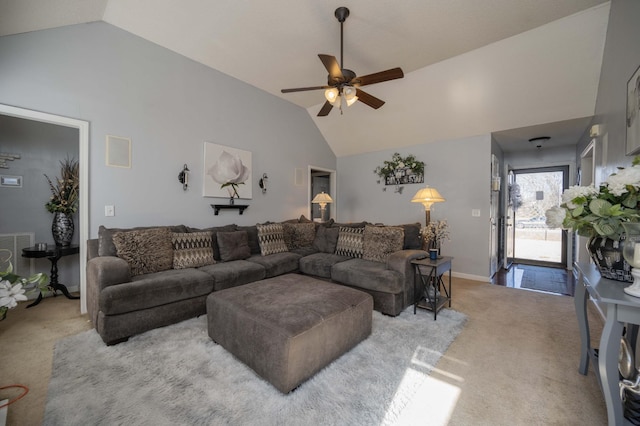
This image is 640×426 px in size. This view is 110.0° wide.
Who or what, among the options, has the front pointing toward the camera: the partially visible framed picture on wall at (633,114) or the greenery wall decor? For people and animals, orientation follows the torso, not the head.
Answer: the greenery wall decor

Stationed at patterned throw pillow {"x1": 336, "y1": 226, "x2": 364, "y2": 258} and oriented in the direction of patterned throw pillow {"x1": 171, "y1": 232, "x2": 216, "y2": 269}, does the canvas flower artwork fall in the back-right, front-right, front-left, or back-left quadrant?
front-right

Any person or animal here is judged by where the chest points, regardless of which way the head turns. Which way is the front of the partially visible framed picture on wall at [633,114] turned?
to the viewer's left

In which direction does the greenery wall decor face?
toward the camera

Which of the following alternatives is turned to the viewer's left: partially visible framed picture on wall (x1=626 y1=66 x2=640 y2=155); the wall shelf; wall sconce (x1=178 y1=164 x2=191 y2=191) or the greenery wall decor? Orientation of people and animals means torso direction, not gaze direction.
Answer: the partially visible framed picture on wall

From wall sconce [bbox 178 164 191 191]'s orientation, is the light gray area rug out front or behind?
out front

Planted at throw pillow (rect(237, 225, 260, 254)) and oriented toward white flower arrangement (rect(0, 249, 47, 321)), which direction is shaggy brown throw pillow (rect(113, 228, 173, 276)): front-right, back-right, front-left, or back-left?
front-right

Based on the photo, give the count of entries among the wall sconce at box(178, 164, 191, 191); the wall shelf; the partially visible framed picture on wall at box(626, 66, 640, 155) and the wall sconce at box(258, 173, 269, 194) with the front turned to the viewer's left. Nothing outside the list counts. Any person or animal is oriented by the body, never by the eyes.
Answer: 1

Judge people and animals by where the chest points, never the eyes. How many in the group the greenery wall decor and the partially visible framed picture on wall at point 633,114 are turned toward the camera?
1

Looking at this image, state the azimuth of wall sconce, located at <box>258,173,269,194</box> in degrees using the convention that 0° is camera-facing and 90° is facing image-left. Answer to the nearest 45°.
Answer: approximately 315°

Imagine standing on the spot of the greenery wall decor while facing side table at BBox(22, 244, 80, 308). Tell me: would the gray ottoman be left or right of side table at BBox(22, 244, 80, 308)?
left

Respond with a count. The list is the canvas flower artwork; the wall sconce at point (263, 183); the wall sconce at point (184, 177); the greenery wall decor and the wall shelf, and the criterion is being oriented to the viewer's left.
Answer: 0

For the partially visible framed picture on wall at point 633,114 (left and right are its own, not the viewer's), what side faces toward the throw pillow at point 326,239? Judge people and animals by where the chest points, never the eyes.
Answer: front

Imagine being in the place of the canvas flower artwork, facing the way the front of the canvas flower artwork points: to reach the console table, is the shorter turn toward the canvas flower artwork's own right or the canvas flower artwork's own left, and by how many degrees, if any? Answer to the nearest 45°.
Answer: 0° — it already faces it

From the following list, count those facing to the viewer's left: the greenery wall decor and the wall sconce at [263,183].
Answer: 0
